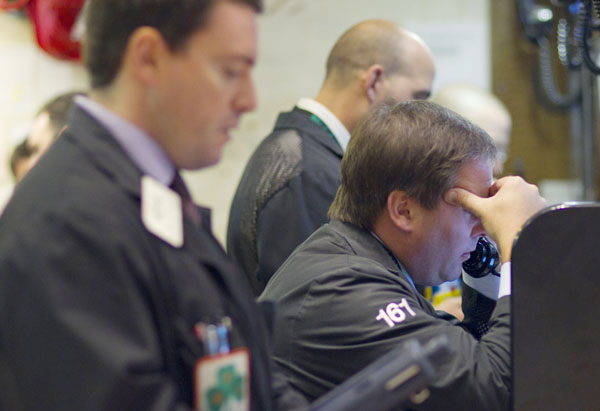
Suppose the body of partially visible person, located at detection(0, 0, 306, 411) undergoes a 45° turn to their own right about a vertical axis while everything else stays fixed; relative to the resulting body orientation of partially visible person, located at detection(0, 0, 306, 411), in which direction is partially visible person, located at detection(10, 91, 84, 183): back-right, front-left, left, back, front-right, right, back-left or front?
back

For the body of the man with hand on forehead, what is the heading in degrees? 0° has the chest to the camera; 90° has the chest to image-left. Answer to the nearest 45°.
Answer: approximately 270°

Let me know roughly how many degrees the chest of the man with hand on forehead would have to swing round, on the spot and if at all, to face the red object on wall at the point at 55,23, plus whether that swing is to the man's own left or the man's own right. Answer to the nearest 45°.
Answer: approximately 135° to the man's own left

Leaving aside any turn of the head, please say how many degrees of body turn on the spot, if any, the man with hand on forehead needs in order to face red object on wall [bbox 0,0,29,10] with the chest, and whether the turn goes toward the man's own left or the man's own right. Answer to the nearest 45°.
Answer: approximately 135° to the man's own left

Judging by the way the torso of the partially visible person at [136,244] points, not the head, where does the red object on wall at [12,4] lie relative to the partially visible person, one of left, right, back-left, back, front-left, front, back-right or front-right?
back-left

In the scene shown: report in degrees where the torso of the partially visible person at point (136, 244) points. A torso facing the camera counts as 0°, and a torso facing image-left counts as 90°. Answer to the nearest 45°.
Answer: approximately 315°
